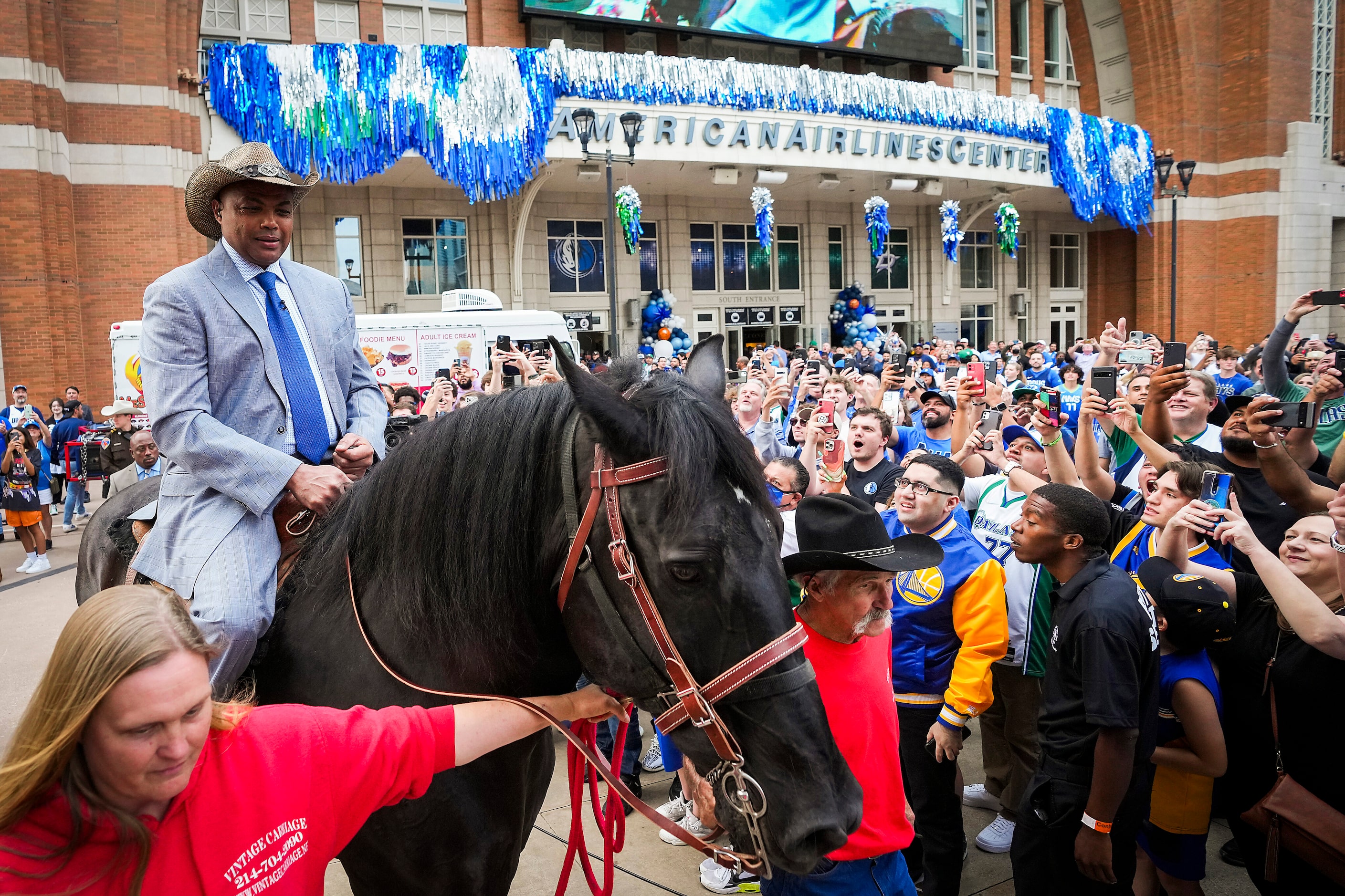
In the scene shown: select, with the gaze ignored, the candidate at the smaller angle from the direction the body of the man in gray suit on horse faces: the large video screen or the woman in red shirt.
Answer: the woman in red shirt

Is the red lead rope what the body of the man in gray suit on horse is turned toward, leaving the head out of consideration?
yes

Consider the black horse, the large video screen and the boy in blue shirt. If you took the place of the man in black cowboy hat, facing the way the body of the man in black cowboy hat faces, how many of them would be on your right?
1

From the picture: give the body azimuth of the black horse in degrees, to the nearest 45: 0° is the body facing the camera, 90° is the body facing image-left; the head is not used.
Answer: approximately 315°

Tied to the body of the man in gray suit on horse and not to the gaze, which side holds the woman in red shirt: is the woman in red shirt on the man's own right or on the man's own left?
on the man's own right

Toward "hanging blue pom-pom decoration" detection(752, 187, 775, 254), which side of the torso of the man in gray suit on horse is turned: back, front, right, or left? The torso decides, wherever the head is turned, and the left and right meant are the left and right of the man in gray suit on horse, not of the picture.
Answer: left

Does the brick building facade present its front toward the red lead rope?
yes

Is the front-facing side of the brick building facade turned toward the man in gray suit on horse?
yes

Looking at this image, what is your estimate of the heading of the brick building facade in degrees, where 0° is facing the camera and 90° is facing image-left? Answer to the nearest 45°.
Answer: approximately 0°

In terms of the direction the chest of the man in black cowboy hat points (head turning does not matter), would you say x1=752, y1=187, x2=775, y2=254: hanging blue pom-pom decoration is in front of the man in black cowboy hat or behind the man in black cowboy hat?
behind
